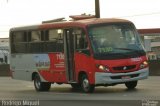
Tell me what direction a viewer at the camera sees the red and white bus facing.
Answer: facing the viewer and to the right of the viewer
